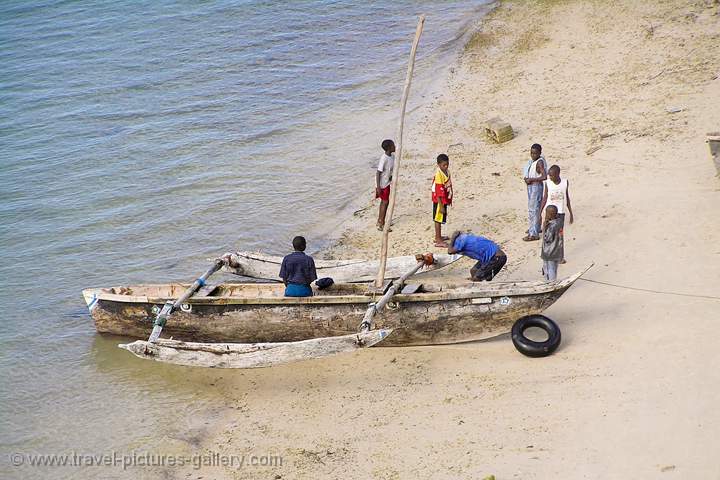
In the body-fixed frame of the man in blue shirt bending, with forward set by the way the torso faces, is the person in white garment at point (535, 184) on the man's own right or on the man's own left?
on the man's own right

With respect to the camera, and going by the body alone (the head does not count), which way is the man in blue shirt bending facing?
to the viewer's left

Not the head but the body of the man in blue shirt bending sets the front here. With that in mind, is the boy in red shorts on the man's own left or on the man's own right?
on the man's own right

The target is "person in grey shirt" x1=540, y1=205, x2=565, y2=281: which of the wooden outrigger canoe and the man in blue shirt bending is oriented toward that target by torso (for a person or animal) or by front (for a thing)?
the wooden outrigger canoe

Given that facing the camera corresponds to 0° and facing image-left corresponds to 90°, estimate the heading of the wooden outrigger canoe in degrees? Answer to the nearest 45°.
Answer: approximately 270°

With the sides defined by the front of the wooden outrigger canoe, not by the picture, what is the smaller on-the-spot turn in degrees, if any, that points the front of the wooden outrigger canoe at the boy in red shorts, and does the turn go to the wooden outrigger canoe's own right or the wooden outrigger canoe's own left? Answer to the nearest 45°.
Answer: approximately 45° to the wooden outrigger canoe's own left

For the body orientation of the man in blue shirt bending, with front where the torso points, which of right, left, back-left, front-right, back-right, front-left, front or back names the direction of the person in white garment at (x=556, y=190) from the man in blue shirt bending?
back
